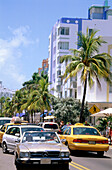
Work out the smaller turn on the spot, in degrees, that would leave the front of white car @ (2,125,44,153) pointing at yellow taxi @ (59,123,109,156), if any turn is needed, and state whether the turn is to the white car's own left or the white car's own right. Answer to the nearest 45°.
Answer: approximately 45° to the white car's own left

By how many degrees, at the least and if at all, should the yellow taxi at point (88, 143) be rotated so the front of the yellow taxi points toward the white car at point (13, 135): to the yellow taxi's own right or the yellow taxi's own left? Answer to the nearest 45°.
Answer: approximately 45° to the yellow taxi's own left

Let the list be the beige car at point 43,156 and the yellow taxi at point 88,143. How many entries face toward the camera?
1

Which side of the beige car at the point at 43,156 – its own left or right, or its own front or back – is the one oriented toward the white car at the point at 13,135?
back

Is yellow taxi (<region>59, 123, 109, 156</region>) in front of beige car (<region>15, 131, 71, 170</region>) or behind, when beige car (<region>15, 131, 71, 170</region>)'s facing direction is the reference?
behind

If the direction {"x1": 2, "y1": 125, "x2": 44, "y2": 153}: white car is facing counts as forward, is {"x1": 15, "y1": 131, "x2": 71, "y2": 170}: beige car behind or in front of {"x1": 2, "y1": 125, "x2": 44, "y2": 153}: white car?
in front

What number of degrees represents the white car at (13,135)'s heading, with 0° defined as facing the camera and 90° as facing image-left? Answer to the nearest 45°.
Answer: approximately 315°
